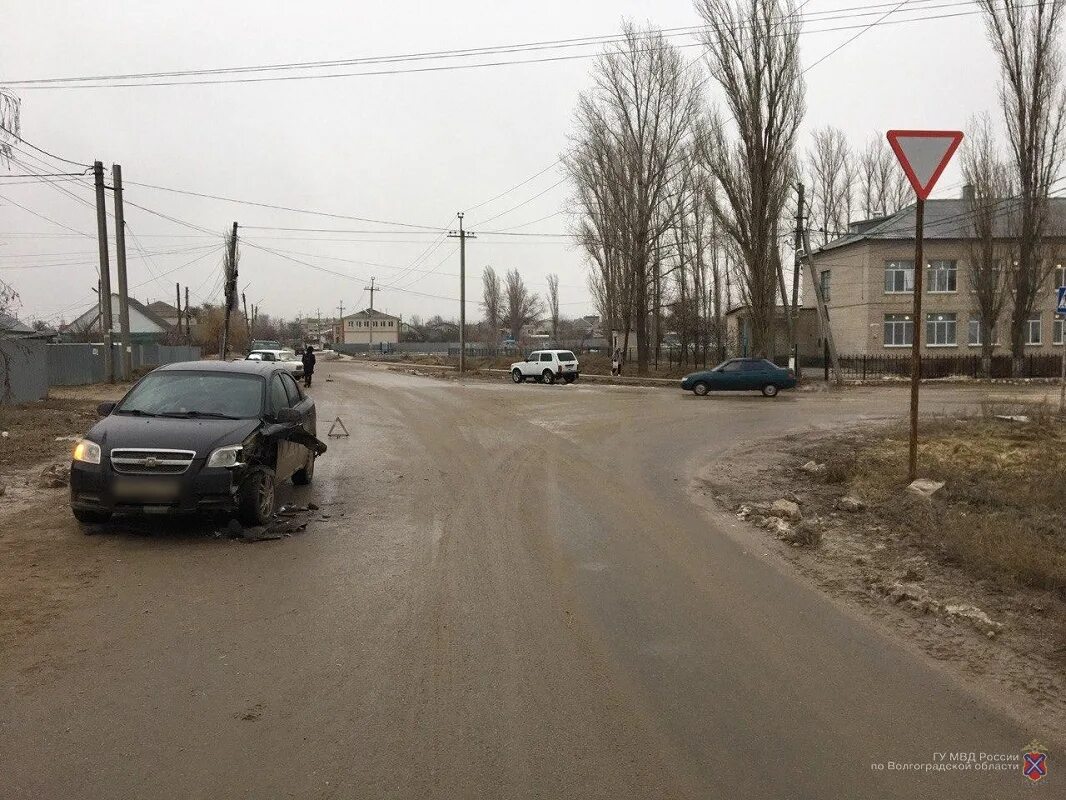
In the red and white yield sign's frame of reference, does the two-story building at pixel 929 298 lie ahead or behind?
behind

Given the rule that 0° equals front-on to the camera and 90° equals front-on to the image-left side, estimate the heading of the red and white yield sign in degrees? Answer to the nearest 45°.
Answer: approximately 0°

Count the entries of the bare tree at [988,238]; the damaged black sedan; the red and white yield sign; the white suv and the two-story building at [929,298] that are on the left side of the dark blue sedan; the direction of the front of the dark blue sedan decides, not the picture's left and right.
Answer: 2

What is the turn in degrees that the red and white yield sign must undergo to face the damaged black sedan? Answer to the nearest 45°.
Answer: approximately 45° to its right
